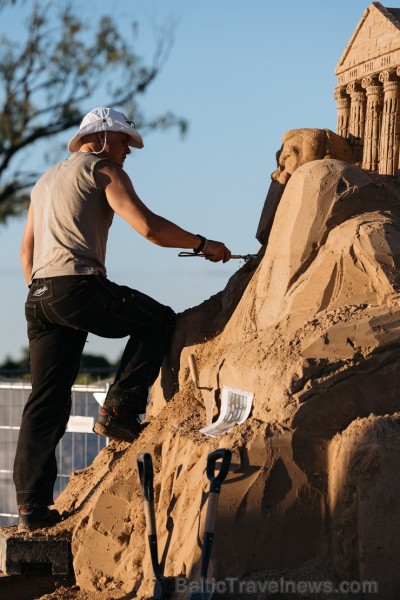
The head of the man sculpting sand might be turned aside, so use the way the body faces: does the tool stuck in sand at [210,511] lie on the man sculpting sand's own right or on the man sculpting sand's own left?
on the man sculpting sand's own right

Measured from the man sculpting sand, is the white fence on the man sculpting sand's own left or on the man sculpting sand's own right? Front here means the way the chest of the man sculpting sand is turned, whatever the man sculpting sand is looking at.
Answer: on the man sculpting sand's own left

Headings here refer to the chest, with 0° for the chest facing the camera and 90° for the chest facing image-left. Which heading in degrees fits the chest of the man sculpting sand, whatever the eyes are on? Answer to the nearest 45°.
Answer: approximately 225°
